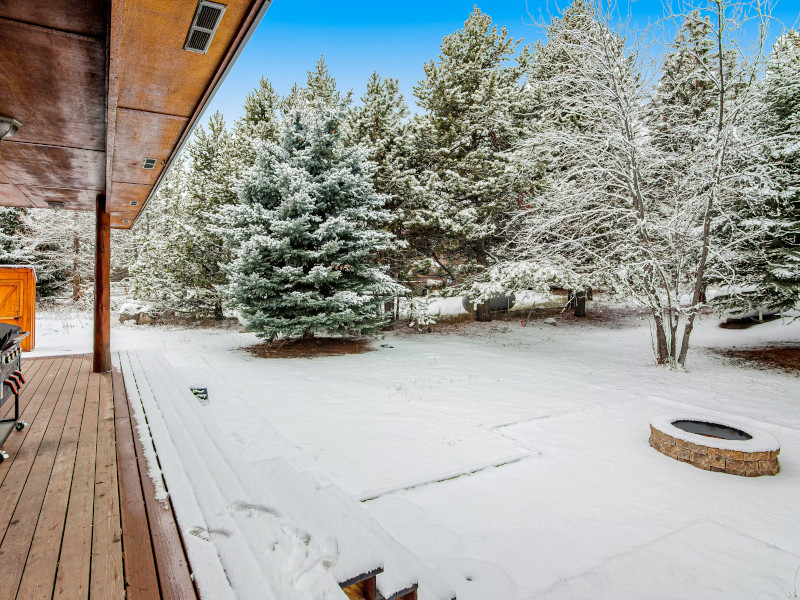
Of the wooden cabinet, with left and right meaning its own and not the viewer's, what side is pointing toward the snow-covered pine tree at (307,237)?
left

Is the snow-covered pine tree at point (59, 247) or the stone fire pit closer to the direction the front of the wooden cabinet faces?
the stone fire pit

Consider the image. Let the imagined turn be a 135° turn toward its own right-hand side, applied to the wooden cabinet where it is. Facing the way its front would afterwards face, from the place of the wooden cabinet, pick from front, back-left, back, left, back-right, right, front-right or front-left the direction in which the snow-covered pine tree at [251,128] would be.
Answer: right

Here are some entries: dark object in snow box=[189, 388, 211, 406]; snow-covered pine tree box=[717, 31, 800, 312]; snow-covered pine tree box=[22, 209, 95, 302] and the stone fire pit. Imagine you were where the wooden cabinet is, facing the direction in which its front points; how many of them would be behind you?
1

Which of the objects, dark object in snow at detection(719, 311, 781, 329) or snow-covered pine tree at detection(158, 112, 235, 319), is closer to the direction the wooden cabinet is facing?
the dark object in snow

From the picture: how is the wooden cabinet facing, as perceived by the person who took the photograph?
facing the viewer

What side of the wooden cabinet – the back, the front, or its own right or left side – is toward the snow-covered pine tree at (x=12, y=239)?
back

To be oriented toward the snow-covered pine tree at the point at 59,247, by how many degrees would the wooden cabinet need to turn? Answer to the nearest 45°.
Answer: approximately 180°

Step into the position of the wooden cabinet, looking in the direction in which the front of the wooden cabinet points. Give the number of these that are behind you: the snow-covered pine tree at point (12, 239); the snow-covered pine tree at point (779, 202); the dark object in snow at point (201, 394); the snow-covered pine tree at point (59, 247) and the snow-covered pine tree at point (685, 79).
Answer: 2

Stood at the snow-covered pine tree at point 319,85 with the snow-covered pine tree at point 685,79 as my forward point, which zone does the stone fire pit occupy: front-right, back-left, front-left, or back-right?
front-right

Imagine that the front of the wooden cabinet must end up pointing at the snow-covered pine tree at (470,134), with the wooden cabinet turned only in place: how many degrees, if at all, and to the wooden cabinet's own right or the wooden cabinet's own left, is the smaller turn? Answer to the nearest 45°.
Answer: approximately 90° to the wooden cabinet's own left

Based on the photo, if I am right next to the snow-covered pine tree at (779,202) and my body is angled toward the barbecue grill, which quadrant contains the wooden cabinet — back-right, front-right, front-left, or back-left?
front-right

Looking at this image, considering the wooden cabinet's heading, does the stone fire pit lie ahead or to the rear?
ahead

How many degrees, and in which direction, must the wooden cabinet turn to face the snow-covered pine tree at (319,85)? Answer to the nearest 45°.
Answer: approximately 135° to its left

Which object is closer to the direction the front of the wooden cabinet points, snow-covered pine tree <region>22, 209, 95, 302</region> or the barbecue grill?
the barbecue grill

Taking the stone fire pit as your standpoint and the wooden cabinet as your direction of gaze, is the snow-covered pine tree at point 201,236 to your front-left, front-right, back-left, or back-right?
front-right
